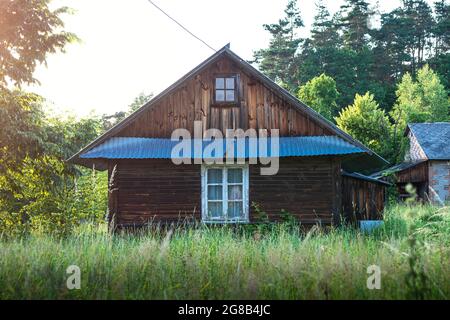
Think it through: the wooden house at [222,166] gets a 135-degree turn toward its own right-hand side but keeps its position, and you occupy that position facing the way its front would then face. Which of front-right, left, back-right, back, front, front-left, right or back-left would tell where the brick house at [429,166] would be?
right

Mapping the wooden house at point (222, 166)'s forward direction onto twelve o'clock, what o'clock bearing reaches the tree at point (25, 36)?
The tree is roughly at 3 o'clock from the wooden house.

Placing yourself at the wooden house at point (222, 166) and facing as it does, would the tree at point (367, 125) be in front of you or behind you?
behind

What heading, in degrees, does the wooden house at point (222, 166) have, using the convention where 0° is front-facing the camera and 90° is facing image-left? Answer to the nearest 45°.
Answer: approximately 0°
